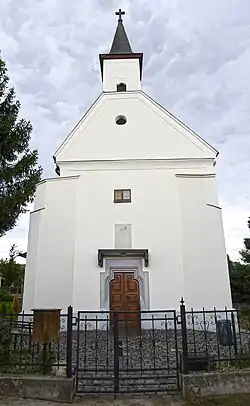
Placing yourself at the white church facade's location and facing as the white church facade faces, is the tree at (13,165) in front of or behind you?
in front

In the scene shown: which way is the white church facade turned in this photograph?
toward the camera

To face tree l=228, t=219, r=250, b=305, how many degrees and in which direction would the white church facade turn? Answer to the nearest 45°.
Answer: approximately 135° to its left
